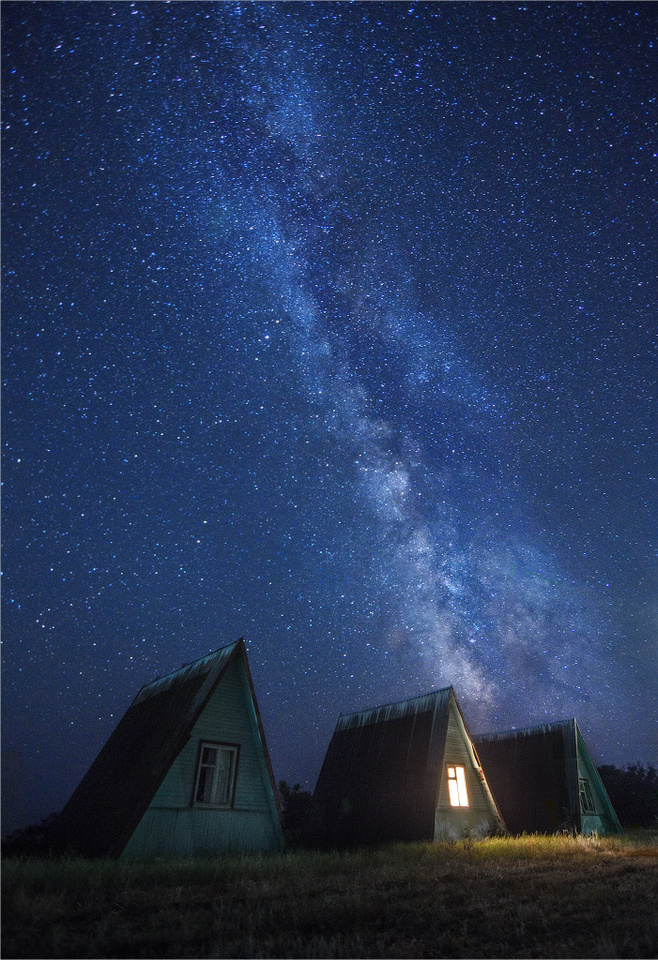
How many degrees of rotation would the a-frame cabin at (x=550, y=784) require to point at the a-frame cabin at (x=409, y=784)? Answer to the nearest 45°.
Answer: approximately 90° to its right

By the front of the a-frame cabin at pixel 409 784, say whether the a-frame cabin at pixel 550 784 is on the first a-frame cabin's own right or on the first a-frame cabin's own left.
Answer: on the first a-frame cabin's own left

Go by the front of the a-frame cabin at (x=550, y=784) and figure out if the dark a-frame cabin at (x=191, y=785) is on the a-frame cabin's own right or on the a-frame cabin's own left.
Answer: on the a-frame cabin's own right

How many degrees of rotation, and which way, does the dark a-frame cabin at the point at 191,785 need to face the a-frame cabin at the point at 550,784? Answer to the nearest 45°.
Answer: approximately 90° to its left

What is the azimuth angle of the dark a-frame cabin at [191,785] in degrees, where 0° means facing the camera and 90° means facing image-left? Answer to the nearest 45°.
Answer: approximately 315°

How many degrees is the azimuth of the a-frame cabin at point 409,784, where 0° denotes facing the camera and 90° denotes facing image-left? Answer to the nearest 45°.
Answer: approximately 315°
